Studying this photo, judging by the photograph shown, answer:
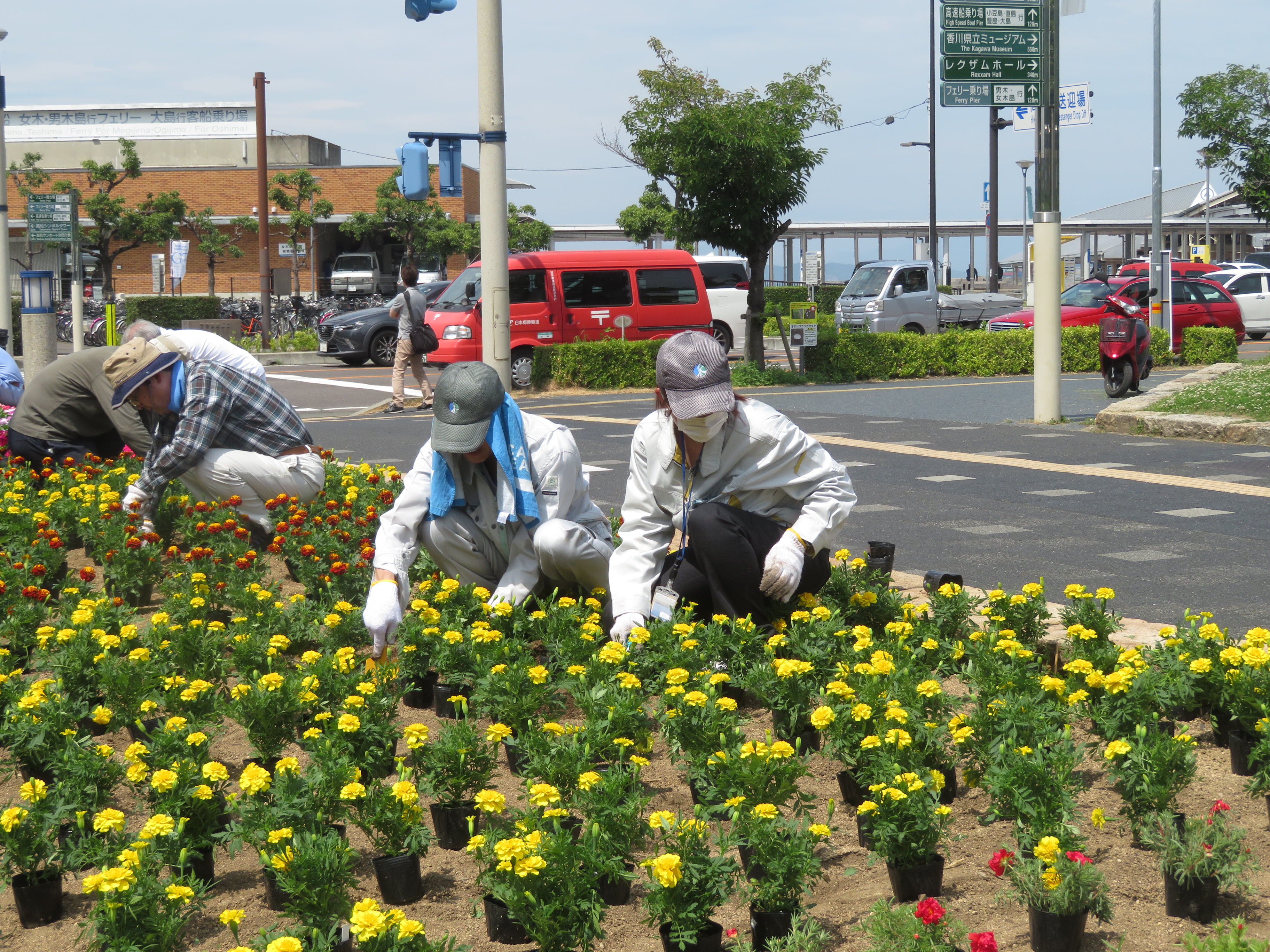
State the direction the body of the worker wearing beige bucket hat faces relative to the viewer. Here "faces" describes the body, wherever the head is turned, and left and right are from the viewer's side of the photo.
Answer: facing to the left of the viewer

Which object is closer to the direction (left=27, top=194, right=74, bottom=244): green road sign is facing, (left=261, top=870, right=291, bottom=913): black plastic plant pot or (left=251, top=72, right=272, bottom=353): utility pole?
the black plastic plant pot

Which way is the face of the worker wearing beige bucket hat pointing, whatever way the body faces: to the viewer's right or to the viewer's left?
to the viewer's left

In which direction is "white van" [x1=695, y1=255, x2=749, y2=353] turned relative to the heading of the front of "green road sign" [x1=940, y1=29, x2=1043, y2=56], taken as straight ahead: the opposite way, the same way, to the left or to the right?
to the right

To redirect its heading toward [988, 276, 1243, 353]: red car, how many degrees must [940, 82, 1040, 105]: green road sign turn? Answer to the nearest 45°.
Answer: approximately 180°

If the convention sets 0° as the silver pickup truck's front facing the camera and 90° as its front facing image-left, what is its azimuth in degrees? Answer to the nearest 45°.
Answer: approximately 45°

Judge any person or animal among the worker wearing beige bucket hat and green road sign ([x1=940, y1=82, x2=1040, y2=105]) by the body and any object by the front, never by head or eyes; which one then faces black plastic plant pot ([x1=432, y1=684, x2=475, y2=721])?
the green road sign

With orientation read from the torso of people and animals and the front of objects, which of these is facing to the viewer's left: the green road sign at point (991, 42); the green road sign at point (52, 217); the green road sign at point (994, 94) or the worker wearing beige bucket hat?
the worker wearing beige bucket hat
